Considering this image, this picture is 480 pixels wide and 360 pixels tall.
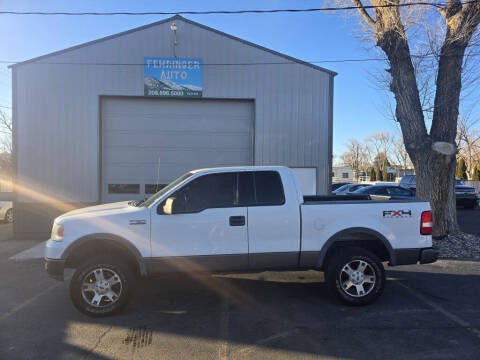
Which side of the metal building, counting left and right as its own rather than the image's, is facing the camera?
front

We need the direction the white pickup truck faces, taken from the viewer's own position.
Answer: facing to the left of the viewer

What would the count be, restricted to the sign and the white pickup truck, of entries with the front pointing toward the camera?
1

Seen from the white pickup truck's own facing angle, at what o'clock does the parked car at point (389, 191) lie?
The parked car is roughly at 4 o'clock from the white pickup truck.

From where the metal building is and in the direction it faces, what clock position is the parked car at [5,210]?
The parked car is roughly at 4 o'clock from the metal building.

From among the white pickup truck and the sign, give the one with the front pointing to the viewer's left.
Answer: the white pickup truck

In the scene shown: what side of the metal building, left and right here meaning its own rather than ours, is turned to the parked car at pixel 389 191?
left

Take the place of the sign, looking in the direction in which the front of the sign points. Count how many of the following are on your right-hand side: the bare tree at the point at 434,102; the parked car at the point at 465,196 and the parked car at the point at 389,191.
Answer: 0

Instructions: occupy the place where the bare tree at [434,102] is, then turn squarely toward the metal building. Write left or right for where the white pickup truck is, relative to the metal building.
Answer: left

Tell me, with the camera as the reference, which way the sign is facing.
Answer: facing the viewer

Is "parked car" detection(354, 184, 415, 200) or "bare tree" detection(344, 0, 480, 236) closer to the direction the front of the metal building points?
the bare tree

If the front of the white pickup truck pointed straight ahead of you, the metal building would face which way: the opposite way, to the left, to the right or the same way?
to the left

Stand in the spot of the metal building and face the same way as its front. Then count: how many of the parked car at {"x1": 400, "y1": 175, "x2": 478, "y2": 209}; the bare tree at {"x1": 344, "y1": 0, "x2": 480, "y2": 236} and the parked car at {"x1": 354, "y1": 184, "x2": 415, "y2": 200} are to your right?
0
